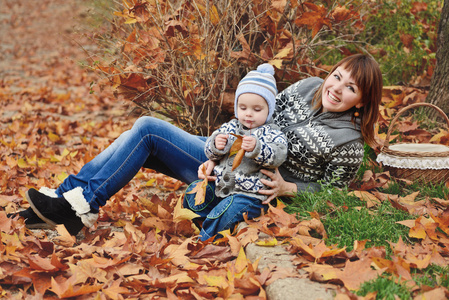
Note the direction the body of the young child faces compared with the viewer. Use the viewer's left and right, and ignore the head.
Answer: facing the viewer and to the left of the viewer

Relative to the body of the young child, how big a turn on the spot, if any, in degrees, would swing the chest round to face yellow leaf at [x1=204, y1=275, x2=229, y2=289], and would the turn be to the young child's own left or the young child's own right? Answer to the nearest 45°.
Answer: approximately 45° to the young child's own left

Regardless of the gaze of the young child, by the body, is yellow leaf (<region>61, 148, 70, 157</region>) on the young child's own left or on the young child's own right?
on the young child's own right

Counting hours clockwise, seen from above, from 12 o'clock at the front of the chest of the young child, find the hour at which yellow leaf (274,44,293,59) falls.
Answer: The yellow leaf is roughly at 5 o'clock from the young child.

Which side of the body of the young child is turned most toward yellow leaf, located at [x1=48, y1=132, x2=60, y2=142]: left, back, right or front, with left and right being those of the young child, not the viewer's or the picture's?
right

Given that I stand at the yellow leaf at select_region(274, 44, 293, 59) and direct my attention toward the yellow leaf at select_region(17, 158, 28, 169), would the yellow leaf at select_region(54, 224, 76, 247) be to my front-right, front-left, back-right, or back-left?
front-left

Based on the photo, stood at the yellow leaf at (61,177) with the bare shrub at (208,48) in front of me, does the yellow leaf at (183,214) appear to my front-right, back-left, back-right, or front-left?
front-right

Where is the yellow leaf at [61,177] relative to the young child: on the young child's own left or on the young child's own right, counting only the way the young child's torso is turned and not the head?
on the young child's own right
